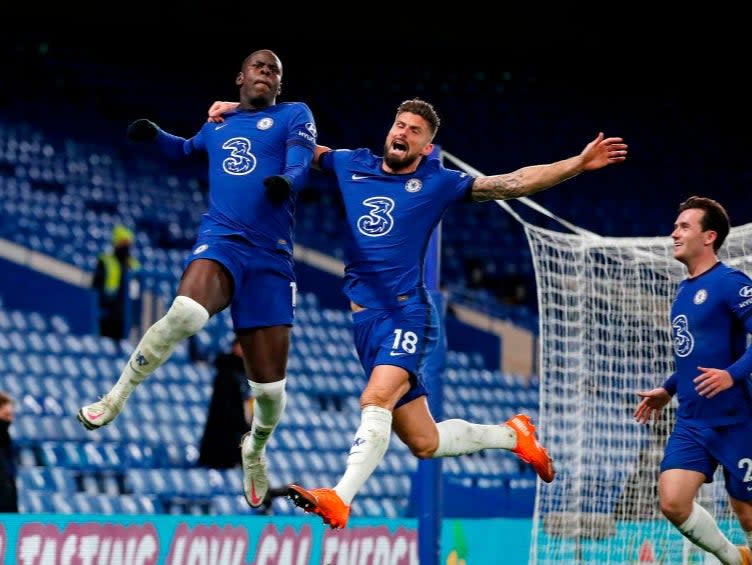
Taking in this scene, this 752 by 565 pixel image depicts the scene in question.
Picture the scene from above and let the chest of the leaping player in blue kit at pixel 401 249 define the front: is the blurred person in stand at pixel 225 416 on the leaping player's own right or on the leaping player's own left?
on the leaping player's own right

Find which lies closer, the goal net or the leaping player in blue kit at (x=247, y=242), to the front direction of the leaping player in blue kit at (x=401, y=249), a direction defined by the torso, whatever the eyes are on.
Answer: the leaping player in blue kit

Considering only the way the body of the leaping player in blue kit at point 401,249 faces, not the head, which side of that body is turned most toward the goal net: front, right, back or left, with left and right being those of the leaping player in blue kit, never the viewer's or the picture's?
back

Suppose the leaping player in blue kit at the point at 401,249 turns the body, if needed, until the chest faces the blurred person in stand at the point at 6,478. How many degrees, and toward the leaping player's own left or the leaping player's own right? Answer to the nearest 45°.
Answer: approximately 90° to the leaping player's own right

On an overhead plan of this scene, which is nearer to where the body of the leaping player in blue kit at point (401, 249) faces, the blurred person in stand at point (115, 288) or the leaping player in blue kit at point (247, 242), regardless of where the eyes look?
the leaping player in blue kit

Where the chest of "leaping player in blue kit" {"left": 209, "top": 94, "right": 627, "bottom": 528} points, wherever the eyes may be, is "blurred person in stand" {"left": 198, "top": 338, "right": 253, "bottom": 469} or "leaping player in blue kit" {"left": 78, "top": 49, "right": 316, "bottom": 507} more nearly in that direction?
the leaping player in blue kit

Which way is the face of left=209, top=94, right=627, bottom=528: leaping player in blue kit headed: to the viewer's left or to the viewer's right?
to the viewer's left

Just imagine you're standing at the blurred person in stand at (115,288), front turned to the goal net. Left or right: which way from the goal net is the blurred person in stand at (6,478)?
right

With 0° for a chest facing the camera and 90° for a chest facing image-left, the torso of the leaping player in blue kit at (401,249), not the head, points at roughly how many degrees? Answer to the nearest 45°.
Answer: approximately 45°
